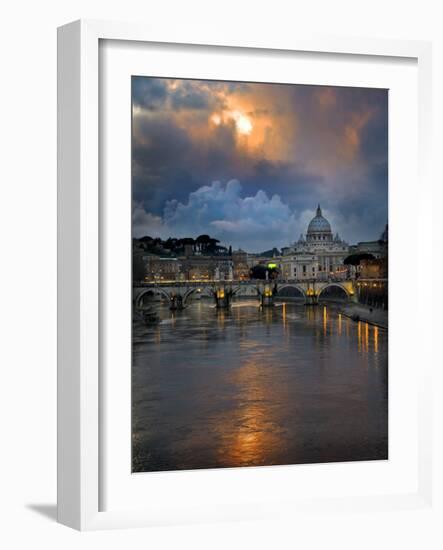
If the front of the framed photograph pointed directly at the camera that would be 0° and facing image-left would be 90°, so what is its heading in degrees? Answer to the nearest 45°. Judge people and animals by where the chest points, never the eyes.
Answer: approximately 315°
